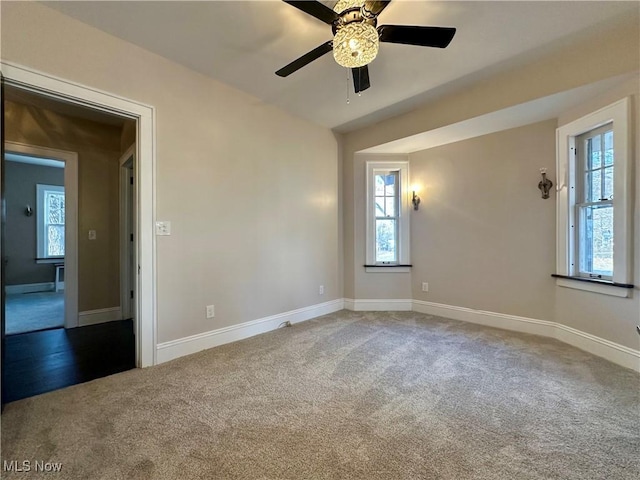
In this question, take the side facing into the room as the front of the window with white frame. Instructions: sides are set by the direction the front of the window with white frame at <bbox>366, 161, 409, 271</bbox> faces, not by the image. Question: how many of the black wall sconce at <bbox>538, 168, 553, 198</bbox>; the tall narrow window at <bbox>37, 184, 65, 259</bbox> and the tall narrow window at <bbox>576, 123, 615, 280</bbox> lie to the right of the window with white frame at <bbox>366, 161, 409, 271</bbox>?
1

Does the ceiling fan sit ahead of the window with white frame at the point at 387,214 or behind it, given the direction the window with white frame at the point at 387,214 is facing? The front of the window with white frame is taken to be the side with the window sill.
ahead

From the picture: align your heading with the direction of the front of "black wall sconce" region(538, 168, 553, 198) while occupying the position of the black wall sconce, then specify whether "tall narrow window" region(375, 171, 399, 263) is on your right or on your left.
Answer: on your right

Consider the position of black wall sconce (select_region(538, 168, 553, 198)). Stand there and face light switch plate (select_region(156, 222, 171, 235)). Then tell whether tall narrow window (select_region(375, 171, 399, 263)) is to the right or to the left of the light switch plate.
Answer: right

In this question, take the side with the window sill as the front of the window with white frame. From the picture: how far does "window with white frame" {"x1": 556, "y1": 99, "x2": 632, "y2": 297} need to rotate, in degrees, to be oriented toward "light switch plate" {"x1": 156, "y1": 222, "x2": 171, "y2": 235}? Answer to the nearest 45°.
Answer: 0° — it already faces it

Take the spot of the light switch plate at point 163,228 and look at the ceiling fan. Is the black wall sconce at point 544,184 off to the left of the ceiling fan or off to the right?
left

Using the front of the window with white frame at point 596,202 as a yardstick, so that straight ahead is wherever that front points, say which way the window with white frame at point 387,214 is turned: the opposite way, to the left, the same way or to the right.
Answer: to the left

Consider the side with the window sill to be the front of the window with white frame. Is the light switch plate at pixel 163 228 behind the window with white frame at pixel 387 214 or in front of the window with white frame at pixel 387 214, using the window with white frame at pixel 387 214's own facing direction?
in front

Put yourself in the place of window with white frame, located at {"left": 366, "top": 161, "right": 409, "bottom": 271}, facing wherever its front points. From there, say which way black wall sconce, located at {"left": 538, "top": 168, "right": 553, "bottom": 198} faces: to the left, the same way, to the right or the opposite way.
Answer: to the right

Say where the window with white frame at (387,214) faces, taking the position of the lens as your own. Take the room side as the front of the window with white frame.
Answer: facing the viewer

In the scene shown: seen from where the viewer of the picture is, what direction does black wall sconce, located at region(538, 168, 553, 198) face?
facing the viewer and to the left of the viewer

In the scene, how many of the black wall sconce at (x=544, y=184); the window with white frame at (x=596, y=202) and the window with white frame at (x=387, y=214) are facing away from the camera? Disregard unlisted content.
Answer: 0

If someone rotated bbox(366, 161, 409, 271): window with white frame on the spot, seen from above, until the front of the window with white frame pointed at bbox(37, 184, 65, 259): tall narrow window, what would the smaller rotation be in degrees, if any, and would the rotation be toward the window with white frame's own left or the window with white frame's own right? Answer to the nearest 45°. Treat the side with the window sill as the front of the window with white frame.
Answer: approximately 90° to the window with white frame's own right

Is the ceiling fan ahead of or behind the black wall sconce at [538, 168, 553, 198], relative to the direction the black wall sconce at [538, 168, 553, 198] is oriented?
ahead

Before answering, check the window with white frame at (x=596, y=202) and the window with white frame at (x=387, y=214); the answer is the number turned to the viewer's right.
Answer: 0
